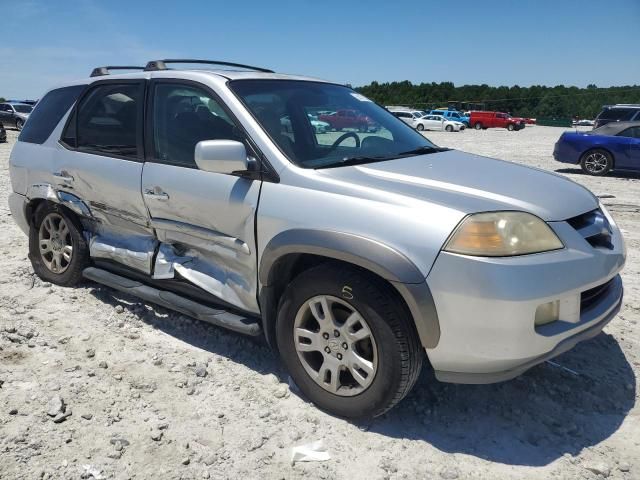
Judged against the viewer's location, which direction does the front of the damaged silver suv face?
facing the viewer and to the right of the viewer

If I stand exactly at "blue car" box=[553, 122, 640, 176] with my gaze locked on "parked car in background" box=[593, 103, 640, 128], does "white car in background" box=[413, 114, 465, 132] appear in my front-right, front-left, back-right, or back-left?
front-left

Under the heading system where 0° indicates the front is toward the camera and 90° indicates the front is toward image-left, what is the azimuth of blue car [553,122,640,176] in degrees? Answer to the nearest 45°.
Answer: approximately 270°

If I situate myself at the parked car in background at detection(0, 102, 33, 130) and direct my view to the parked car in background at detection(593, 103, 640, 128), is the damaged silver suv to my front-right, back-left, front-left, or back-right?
front-right

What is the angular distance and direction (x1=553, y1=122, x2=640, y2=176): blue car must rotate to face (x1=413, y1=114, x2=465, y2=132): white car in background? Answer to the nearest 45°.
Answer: approximately 90° to its left

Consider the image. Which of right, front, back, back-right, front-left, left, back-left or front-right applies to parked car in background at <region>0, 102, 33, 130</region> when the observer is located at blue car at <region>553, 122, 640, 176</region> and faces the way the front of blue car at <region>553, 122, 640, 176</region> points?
back

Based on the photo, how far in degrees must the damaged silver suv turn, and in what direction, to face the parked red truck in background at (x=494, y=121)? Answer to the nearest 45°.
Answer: approximately 135° to its left

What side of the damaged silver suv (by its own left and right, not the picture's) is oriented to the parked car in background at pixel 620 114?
left

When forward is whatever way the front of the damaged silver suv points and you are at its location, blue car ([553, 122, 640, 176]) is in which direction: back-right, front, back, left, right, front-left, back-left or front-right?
left

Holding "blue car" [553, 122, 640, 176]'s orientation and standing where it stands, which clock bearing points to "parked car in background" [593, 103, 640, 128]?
The parked car in background is roughly at 9 o'clock from the blue car.

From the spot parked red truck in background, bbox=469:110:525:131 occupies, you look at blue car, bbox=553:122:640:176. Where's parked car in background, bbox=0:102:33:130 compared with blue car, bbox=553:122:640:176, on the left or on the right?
right

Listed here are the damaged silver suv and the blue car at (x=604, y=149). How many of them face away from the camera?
0

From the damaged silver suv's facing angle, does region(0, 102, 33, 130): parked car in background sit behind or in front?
behind
